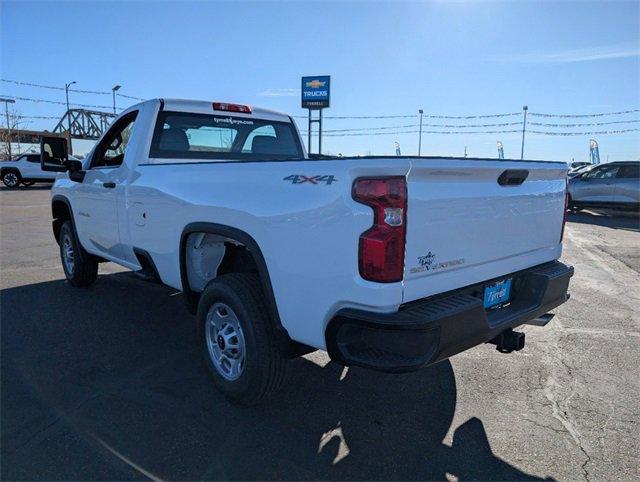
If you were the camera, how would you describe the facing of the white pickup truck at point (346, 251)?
facing away from the viewer and to the left of the viewer

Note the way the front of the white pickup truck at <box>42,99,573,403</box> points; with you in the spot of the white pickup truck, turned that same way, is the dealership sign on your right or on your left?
on your right

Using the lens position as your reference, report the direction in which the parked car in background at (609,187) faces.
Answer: facing to the left of the viewer

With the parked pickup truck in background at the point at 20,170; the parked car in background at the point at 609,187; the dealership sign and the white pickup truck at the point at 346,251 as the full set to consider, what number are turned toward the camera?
1

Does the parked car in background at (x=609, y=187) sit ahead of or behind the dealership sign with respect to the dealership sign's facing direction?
ahead

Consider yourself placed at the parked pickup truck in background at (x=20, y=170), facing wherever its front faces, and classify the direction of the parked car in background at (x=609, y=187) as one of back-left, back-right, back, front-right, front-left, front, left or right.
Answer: back-left

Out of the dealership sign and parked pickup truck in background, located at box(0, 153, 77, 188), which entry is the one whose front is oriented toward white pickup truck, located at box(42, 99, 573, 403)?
the dealership sign

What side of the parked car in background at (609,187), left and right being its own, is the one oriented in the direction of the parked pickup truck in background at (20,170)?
front

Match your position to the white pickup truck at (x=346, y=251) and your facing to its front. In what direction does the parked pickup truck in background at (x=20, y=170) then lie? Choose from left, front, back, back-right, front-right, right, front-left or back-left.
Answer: front

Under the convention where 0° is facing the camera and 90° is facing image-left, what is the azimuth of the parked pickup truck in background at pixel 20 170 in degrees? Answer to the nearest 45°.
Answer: approximately 90°

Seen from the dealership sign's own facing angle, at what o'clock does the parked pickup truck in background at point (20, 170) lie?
The parked pickup truck in background is roughly at 2 o'clock from the dealership sign.

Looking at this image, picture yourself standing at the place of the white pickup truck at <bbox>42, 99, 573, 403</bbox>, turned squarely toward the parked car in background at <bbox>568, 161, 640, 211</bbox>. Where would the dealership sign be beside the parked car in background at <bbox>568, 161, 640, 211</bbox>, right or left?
left

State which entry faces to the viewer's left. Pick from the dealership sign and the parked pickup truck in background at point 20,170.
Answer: the parked pickup truck in background

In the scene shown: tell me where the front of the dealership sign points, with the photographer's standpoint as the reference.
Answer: facing the viewer

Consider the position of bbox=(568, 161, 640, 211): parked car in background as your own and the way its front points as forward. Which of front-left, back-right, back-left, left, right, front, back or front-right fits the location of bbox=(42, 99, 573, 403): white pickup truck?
left

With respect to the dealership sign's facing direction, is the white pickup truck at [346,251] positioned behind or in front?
in front
